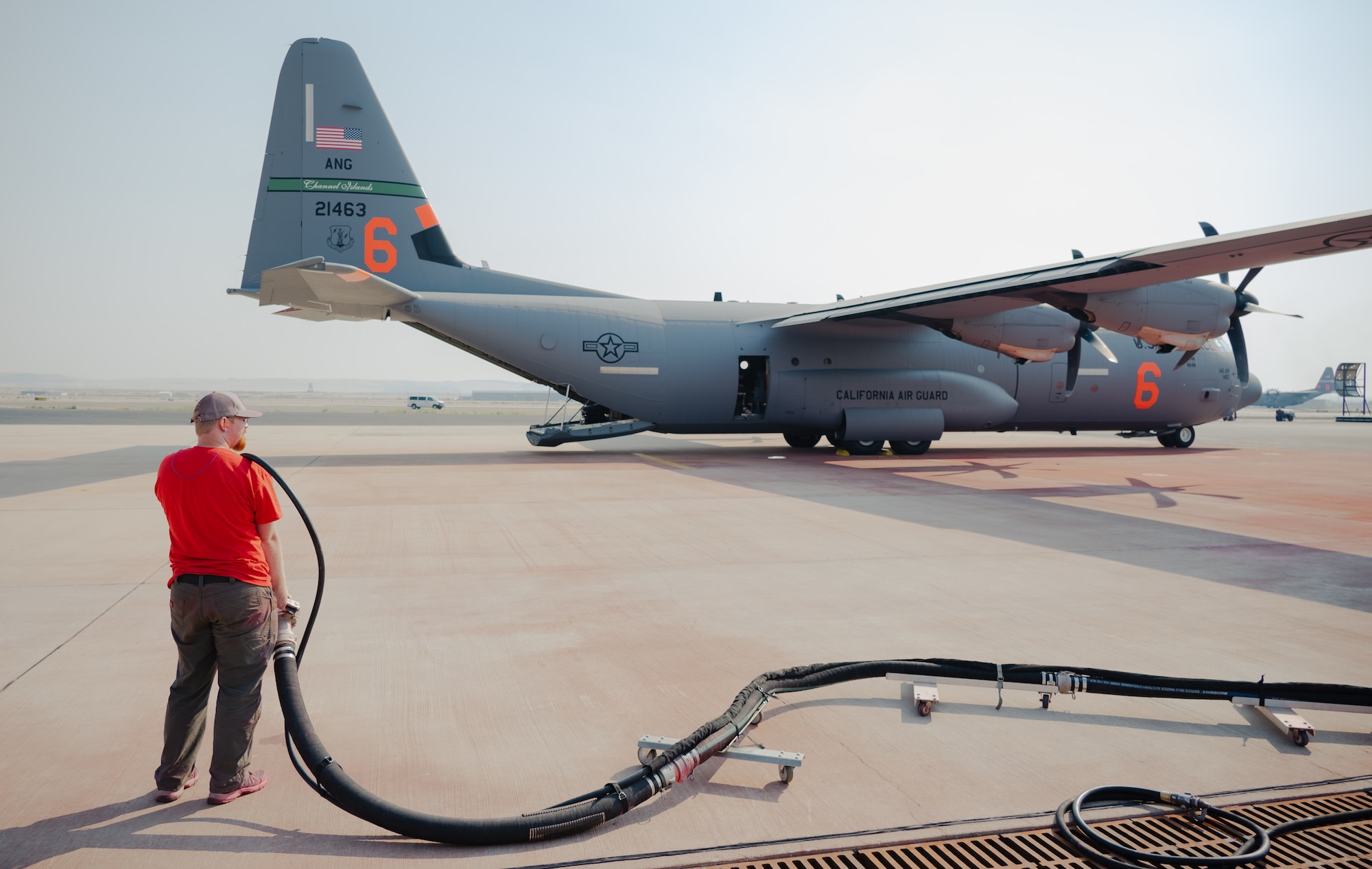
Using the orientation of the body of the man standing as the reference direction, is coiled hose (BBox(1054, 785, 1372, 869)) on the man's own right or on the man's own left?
on the man's own right

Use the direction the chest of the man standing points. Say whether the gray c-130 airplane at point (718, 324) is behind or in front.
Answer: in front

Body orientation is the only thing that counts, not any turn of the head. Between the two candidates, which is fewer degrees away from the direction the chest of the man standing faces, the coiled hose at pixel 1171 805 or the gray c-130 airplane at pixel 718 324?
the gray c-130 airplane

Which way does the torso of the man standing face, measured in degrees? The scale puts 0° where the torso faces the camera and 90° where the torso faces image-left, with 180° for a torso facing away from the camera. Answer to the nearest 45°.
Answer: approximately 225°
